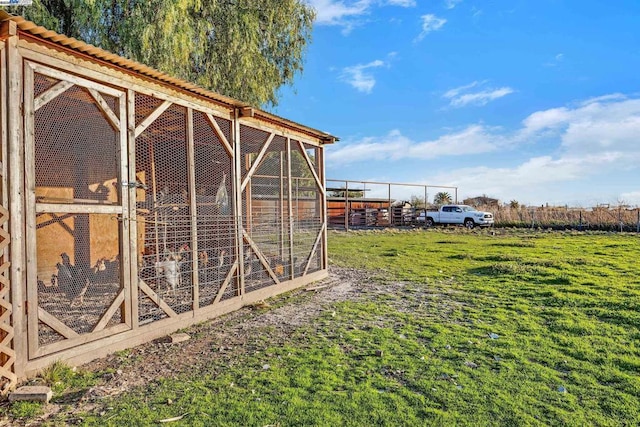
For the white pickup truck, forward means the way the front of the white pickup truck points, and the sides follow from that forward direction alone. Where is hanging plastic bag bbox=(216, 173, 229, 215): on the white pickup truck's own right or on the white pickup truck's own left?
on the white pickup truck's own right

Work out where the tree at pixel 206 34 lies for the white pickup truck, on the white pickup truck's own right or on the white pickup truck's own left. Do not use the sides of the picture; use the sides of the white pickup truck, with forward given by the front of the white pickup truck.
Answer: on the white pickup truck's own right

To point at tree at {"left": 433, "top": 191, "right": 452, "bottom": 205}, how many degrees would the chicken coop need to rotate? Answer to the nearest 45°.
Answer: approximately 90° to its left

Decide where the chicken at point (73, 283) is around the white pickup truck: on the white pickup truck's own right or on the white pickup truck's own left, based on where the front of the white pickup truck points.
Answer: on the white pickup truck's own right

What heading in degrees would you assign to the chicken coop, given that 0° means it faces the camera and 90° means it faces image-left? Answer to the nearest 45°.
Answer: approximately 315°

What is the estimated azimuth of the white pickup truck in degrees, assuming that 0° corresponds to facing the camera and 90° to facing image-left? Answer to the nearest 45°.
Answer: approximately 315°

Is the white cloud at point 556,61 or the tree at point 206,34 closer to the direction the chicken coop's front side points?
the white cloud

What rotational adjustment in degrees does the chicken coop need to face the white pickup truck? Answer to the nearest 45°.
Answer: approximately 90° to its left
